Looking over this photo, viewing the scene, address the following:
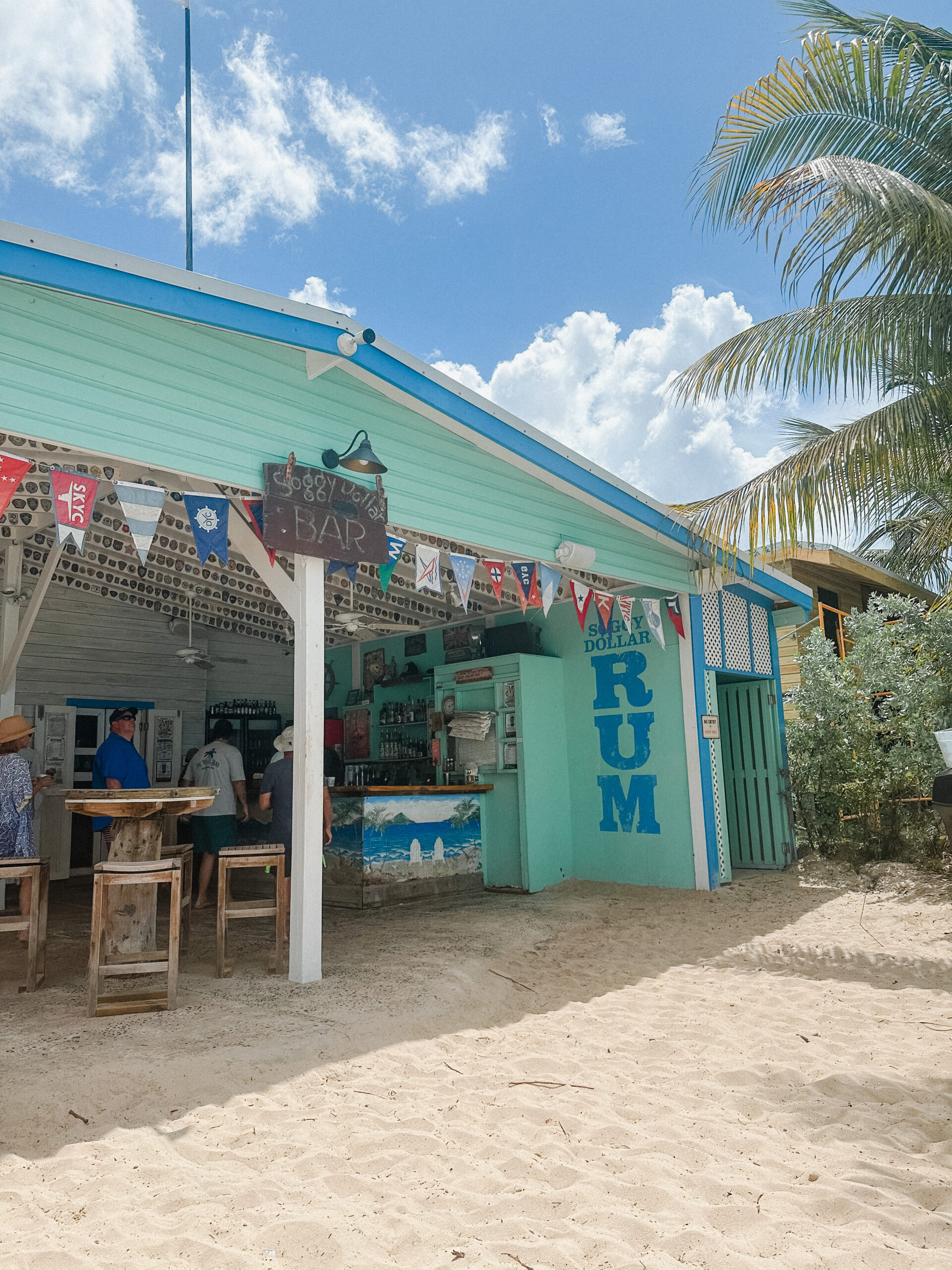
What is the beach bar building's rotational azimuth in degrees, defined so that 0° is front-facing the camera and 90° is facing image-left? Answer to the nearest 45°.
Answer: approximately 315°

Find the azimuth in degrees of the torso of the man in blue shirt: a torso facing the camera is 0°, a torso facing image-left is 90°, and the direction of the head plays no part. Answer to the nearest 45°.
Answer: approximately 315°

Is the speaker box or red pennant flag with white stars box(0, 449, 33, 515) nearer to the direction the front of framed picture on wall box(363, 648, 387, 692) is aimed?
the red pennant flag with white stars

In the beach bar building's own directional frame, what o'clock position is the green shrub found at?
The green shrub is roughly at 10 o'clock from the beach bar building.

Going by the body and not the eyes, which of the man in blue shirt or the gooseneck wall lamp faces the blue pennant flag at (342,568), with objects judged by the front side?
the man in blue shirt

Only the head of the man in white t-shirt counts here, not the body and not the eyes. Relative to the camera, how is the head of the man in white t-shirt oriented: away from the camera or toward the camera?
away from the camera

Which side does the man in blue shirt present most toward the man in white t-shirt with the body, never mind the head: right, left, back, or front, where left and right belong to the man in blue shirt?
front

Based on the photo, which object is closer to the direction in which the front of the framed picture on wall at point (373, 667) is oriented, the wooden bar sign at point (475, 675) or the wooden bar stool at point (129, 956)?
the wooden bar stool

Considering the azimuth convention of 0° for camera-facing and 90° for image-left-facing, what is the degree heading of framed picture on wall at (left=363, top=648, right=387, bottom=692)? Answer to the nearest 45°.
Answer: approximately 45°

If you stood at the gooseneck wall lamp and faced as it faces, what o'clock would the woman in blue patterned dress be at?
The woman in blue patterned dress is roughly at 5 o'clock from the gooseneck wall lamp.

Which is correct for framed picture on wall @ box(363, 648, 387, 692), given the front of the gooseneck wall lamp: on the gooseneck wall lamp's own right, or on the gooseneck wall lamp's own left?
on the gooseneck wall lamp's own left
